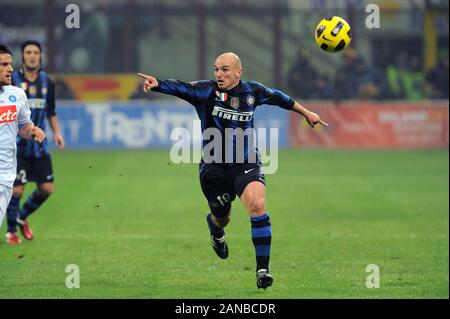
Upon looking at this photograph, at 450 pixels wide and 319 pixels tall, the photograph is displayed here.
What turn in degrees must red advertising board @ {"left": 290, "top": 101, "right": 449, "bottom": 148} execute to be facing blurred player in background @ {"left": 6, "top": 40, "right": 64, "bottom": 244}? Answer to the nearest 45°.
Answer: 0° — it already faces them

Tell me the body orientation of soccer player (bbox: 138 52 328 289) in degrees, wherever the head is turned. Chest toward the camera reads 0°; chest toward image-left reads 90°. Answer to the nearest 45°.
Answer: approximately 0°

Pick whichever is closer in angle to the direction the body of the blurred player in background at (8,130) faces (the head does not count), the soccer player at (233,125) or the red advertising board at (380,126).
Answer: the soccer player

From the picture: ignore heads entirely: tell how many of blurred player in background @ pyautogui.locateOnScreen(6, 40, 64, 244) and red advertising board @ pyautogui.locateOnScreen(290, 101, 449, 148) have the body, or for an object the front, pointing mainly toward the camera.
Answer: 2

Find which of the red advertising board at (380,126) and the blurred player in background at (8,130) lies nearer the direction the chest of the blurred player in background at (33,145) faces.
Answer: the blurred player in background

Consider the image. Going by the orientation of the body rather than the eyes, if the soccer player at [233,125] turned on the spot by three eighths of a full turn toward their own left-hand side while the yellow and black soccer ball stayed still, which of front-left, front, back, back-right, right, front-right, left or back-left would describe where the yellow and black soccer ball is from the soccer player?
front-right

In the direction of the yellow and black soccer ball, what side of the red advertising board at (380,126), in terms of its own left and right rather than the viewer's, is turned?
front

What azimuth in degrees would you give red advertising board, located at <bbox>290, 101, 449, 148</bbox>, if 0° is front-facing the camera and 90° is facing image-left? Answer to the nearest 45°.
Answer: approximately 0°

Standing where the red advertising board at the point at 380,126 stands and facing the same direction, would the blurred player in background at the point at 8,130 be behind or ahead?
ahead
